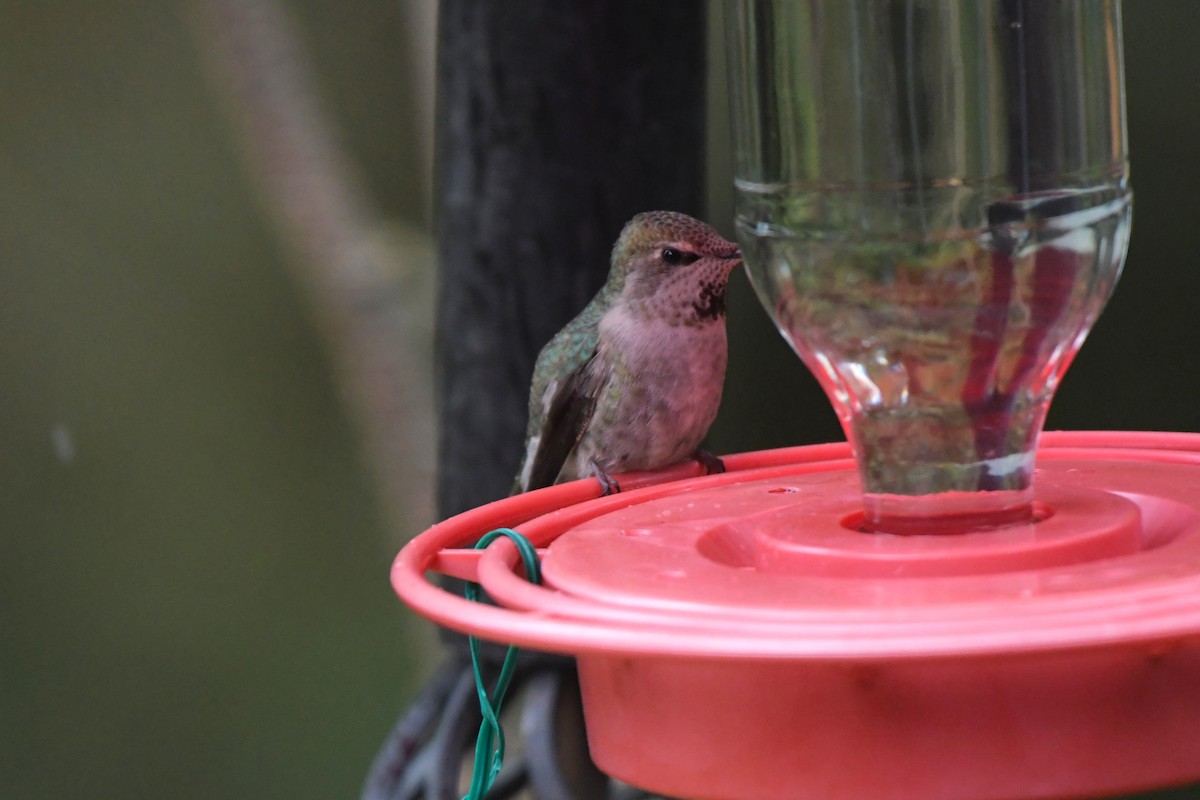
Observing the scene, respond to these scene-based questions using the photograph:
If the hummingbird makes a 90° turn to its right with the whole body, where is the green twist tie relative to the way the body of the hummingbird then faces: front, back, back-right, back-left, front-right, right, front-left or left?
front-left

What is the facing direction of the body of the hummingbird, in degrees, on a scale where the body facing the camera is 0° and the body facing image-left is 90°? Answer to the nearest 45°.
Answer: approximately 315°
